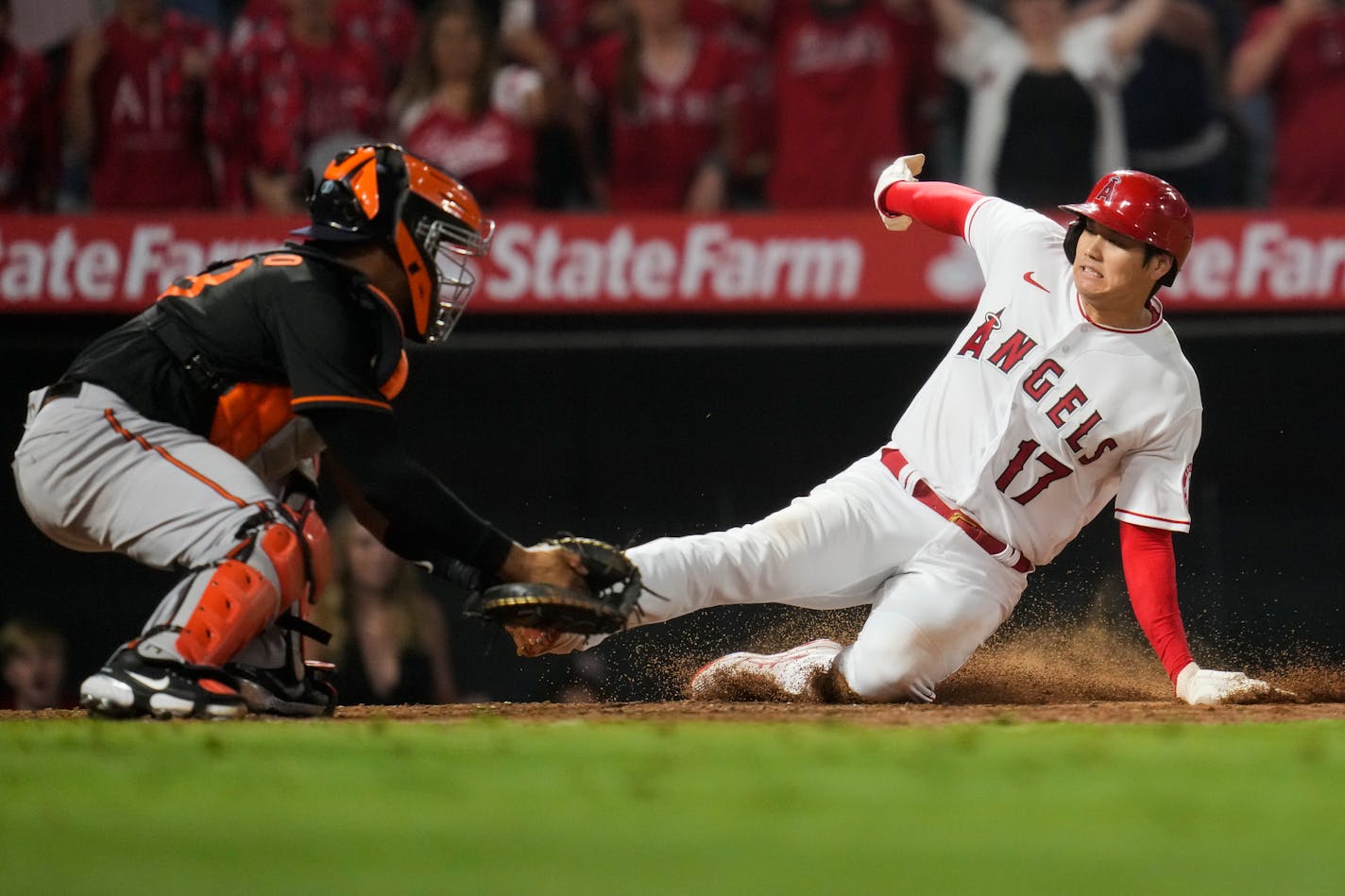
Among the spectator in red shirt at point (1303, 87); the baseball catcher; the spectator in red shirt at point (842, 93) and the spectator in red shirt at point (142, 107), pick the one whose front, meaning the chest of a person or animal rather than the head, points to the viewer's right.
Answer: the baseball catcher

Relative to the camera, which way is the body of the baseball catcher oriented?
to the viewer's right

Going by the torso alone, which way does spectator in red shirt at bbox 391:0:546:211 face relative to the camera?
toward the camera

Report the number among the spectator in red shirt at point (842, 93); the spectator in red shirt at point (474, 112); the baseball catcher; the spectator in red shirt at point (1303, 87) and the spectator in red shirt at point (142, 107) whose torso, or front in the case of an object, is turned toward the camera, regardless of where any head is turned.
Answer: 4

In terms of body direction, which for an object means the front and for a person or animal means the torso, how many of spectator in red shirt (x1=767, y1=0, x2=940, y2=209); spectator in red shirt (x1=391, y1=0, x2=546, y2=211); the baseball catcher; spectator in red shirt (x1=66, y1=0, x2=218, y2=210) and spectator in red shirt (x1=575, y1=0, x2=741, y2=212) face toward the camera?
4

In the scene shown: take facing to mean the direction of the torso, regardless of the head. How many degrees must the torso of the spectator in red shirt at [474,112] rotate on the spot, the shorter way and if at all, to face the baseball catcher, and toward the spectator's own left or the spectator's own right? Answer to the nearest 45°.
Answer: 0° — they already face them

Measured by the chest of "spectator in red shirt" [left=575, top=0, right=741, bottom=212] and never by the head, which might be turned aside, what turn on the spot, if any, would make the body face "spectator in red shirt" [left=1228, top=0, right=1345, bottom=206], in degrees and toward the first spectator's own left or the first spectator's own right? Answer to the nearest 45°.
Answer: approximately 90° to the first spectator's own left

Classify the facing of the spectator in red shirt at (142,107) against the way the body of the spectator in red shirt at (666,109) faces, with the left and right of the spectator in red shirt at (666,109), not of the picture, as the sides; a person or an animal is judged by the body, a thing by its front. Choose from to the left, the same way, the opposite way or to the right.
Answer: the same way

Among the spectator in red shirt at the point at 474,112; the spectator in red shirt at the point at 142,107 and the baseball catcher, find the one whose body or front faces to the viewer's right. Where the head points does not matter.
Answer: the baseball catcher

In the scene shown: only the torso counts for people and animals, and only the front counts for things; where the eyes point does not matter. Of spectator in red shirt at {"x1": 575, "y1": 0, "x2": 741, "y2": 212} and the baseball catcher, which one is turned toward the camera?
the spectator in red shirt

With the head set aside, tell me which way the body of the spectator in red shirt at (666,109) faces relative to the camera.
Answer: toward the camera

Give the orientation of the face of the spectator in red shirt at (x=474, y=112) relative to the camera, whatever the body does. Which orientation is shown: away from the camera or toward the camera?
toward the camera

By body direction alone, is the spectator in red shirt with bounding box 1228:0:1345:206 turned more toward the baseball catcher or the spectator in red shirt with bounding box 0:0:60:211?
the baseball catcher

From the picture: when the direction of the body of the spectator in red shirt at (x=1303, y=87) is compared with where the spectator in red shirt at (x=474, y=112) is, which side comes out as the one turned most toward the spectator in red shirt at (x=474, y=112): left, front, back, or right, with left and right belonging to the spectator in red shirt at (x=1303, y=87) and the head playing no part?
right

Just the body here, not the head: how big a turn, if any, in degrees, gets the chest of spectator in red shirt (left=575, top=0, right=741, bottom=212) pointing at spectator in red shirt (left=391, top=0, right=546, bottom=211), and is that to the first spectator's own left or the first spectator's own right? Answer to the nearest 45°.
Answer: approximately 90° to the first spectator's own right

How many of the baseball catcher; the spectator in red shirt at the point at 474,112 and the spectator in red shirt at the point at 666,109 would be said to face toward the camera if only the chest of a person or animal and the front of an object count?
2

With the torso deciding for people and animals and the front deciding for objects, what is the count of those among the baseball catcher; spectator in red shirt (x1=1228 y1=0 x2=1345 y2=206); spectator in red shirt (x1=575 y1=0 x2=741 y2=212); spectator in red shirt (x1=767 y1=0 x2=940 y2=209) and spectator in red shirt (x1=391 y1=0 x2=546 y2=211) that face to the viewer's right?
1

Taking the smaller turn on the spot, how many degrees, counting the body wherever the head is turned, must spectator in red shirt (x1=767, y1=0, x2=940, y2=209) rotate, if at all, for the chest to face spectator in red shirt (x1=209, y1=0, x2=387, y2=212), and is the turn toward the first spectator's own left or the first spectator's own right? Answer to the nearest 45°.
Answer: approximately 90° to the first spectator's own right
